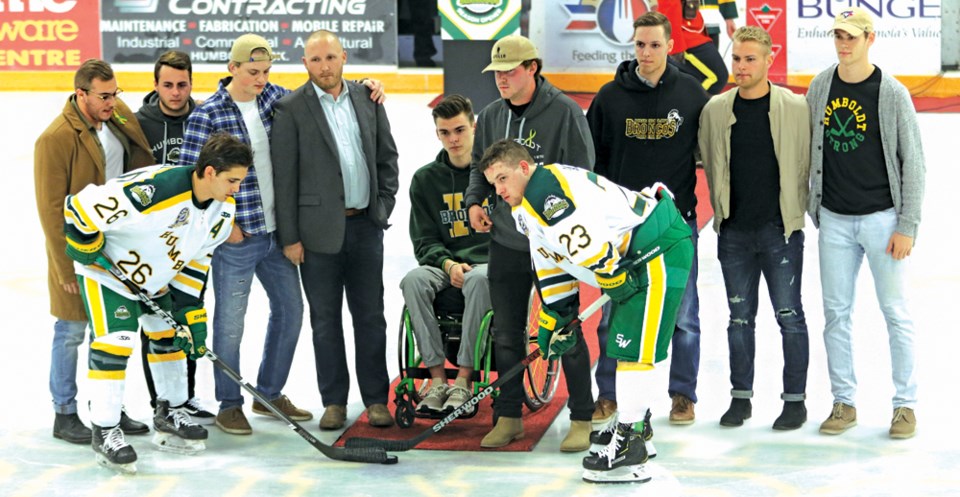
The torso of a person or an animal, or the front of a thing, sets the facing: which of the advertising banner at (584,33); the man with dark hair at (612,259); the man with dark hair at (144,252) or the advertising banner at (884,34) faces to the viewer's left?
the man with dark hair at (612,259)

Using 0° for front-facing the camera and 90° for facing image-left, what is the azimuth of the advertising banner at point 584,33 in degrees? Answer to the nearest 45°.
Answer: approximately 0°

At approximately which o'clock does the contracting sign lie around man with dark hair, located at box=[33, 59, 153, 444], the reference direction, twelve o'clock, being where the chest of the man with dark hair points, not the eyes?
The contracting sign is roughly at 8 o'clock from the man with dark hair.

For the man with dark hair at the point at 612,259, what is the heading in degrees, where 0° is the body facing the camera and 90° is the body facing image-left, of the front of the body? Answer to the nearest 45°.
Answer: approximately 90°

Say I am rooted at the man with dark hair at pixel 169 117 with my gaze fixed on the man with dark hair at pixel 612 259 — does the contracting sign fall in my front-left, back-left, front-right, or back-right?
back-left

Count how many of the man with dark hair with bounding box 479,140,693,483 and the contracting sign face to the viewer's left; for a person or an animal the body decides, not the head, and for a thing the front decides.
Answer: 1

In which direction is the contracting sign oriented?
toward the camera

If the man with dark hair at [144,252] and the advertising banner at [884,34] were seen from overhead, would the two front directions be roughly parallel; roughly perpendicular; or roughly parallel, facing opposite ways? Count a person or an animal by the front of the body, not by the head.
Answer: roughly perpendicular

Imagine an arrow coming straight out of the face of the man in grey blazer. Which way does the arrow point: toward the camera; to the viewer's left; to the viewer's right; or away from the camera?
toward the camera

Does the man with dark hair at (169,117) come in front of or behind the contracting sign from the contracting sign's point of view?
in front

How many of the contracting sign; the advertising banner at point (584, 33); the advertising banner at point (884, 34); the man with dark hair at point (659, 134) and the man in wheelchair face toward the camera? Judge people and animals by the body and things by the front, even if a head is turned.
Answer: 5

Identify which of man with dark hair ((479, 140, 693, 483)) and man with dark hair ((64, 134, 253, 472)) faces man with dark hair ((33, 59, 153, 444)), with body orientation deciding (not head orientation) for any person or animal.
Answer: man with dark hair ((479, 140, 693, 483))

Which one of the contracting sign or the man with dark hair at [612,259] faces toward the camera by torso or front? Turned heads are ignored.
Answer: the contracting sign

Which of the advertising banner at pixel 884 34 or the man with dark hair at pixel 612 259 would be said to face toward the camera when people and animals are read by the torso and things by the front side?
the advertising banner
